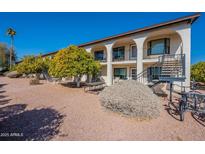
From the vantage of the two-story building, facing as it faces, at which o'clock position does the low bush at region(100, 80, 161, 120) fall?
The low bush is roughly at 11 o'clock from the two-story building.

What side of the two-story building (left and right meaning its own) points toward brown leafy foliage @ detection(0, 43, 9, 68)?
right

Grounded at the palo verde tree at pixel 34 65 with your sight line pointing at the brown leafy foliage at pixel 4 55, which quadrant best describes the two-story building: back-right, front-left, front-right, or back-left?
back-right

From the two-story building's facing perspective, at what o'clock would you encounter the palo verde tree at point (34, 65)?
The palo verde tree is roughly at 2 o'clock from the two-story building.

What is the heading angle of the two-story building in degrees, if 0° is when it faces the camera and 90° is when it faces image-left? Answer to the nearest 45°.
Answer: approximately 45°

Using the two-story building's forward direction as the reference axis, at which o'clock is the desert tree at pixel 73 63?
The desert tree is roughly at 1 o'clock from the two-story building.

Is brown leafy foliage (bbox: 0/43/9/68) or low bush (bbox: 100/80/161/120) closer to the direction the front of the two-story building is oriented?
the low bush
